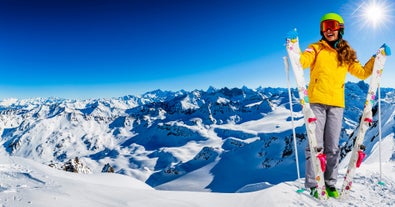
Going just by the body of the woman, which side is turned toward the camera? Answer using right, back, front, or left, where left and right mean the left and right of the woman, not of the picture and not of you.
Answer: front
